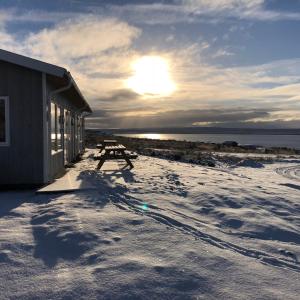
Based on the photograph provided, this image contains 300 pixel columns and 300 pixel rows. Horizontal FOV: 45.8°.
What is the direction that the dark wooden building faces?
to the viewer's right
